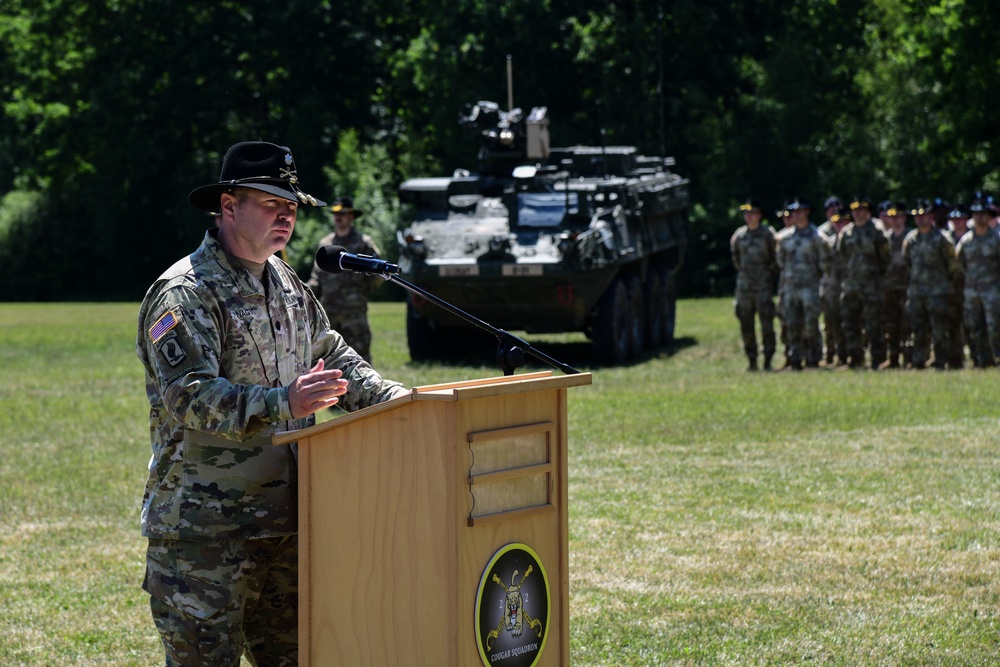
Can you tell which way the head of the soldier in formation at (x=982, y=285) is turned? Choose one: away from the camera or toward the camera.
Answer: toward the camera

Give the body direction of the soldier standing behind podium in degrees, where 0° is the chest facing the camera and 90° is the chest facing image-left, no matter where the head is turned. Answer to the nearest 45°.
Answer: approximately 315°

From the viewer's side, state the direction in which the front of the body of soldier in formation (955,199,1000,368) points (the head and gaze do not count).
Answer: toward the camera

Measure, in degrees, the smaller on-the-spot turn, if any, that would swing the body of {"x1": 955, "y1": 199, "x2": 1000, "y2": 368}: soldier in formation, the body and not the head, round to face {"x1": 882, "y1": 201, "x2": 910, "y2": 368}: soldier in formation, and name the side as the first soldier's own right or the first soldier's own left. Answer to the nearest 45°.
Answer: approximately 135° to the first soldier's own right

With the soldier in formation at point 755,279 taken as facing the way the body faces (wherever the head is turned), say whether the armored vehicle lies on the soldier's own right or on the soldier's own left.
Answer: on the soldier's own right

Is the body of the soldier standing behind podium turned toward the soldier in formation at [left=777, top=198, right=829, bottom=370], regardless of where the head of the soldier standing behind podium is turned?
no

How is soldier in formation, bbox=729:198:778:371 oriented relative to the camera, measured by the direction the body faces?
toward the camera

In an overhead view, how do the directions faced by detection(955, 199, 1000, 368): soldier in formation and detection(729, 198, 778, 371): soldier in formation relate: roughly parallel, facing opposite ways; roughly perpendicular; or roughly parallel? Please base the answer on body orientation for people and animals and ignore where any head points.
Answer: roughly parallel

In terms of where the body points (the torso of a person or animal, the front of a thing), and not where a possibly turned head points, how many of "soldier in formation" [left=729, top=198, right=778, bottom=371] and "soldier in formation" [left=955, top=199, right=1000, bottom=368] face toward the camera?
2

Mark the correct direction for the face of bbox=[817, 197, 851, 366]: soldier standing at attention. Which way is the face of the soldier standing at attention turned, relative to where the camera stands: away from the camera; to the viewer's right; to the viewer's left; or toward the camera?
toward the camera

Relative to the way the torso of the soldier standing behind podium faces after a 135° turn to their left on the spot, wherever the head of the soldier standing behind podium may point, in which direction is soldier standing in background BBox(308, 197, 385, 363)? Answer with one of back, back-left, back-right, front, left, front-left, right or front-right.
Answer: front

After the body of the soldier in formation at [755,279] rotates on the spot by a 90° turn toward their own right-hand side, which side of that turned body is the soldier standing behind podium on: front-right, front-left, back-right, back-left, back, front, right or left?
left

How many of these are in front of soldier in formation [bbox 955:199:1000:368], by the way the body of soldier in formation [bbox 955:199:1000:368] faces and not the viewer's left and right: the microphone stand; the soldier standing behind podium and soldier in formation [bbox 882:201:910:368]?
2
